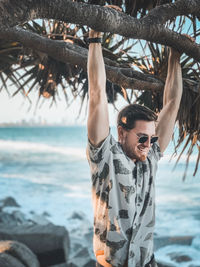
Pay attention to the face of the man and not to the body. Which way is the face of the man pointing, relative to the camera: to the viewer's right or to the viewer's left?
to the viewer's right

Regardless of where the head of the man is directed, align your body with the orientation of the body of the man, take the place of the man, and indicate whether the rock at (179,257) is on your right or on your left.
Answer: on your left

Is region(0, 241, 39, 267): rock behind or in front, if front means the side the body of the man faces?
behind

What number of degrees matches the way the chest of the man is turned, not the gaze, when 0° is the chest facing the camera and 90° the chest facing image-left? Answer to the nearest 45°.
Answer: approximately 315°

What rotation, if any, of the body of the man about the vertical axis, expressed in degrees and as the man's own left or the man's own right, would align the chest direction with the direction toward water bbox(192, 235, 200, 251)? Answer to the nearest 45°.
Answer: approximately 135° to the man's own left

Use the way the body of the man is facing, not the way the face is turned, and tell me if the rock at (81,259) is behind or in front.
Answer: behind
